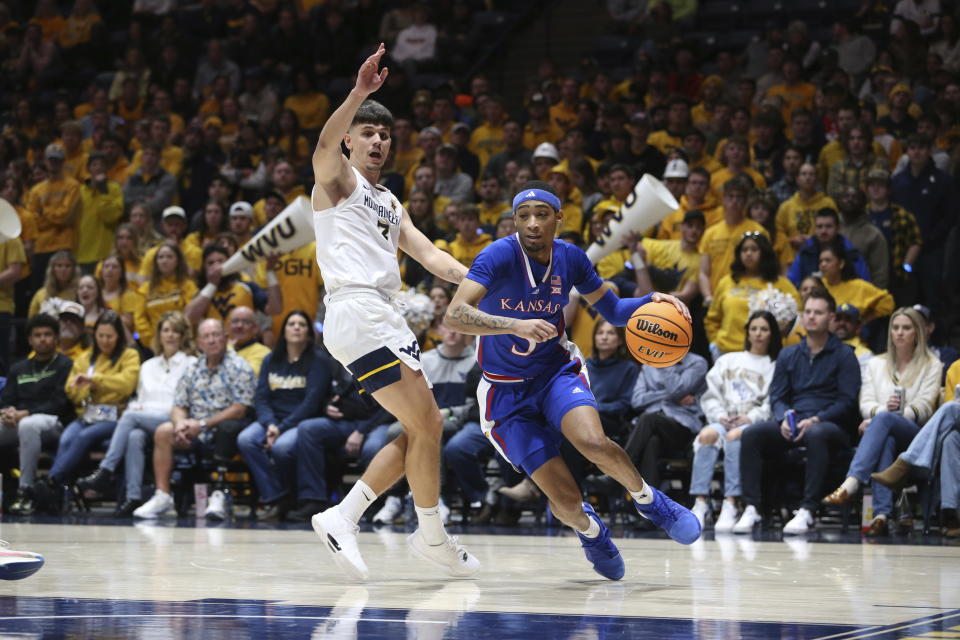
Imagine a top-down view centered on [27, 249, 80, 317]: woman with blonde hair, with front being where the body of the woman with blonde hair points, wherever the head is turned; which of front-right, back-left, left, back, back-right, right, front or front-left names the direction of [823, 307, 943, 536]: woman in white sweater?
front-left

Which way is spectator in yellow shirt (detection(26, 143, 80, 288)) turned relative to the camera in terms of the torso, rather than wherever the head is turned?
toward the camera

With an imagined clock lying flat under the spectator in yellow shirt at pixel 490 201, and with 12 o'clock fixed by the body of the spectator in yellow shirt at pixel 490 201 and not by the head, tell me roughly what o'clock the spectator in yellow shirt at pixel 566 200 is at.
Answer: the spectator in yellow shirt at pixel 566 200 is roughly at 10 o'clock from the spectator in yellow shirt at pixel 490 201.

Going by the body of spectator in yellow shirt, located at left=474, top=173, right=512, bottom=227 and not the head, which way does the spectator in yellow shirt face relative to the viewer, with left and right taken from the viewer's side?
facing the viewer

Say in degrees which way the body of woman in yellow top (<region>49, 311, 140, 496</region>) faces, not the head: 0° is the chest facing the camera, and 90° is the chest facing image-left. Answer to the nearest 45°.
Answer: approximately 45°

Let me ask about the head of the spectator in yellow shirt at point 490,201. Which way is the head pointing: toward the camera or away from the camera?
toward the camera

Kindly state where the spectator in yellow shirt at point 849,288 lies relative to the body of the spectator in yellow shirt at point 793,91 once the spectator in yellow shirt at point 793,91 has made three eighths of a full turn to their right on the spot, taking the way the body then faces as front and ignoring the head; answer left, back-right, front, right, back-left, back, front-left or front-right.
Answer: back-left

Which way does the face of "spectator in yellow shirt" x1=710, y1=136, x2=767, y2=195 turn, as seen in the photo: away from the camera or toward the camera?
toward the camera

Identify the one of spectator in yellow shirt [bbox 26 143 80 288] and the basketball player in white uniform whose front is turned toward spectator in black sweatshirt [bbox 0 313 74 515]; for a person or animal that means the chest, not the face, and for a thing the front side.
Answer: the spectator in yellow shirt

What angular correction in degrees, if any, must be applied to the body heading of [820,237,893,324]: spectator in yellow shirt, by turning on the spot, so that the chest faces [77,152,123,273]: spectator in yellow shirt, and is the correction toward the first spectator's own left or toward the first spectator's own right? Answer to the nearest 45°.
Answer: approximately 45° to the first spectator's own right

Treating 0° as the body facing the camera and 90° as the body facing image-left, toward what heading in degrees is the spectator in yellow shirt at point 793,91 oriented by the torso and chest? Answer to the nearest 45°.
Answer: approximately 0°

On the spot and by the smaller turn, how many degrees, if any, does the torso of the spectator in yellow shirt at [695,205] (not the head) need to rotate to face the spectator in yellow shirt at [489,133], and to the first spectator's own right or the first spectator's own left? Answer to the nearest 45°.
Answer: approximately 135° to the first spectator's own right

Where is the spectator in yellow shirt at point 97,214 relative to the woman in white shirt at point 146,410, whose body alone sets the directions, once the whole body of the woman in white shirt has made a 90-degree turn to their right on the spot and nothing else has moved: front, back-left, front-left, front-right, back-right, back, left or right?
front-right

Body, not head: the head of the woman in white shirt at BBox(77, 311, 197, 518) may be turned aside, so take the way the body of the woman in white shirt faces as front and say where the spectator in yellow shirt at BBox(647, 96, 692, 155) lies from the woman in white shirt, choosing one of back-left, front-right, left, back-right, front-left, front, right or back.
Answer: back-left

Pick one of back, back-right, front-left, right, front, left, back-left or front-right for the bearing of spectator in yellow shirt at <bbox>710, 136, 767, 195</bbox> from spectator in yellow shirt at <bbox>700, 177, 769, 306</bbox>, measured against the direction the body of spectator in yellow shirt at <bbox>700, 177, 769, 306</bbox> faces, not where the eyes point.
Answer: back

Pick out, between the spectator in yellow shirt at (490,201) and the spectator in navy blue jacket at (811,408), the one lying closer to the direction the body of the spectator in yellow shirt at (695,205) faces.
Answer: the spectator in navy blue jacket
